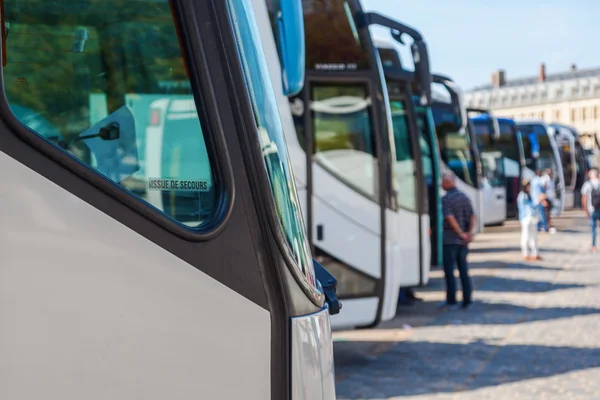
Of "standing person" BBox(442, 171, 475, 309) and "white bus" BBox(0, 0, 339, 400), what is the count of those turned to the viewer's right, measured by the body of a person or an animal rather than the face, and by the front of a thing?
1

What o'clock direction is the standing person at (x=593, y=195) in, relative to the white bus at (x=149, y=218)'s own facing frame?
The standing person is roughly at 10 o'clock from the white bus.

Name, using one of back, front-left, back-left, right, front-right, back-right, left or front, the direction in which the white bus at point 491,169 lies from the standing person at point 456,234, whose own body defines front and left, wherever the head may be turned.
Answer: front-right

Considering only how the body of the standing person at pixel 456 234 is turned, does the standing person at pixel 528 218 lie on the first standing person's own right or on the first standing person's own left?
on the first standing person's own right

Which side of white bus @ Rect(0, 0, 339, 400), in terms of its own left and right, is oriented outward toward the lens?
right

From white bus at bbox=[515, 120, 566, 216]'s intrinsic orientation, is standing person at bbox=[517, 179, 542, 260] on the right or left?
on its right

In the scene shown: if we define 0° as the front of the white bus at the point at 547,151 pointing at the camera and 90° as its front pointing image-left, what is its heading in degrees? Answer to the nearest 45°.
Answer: approximately 270°
